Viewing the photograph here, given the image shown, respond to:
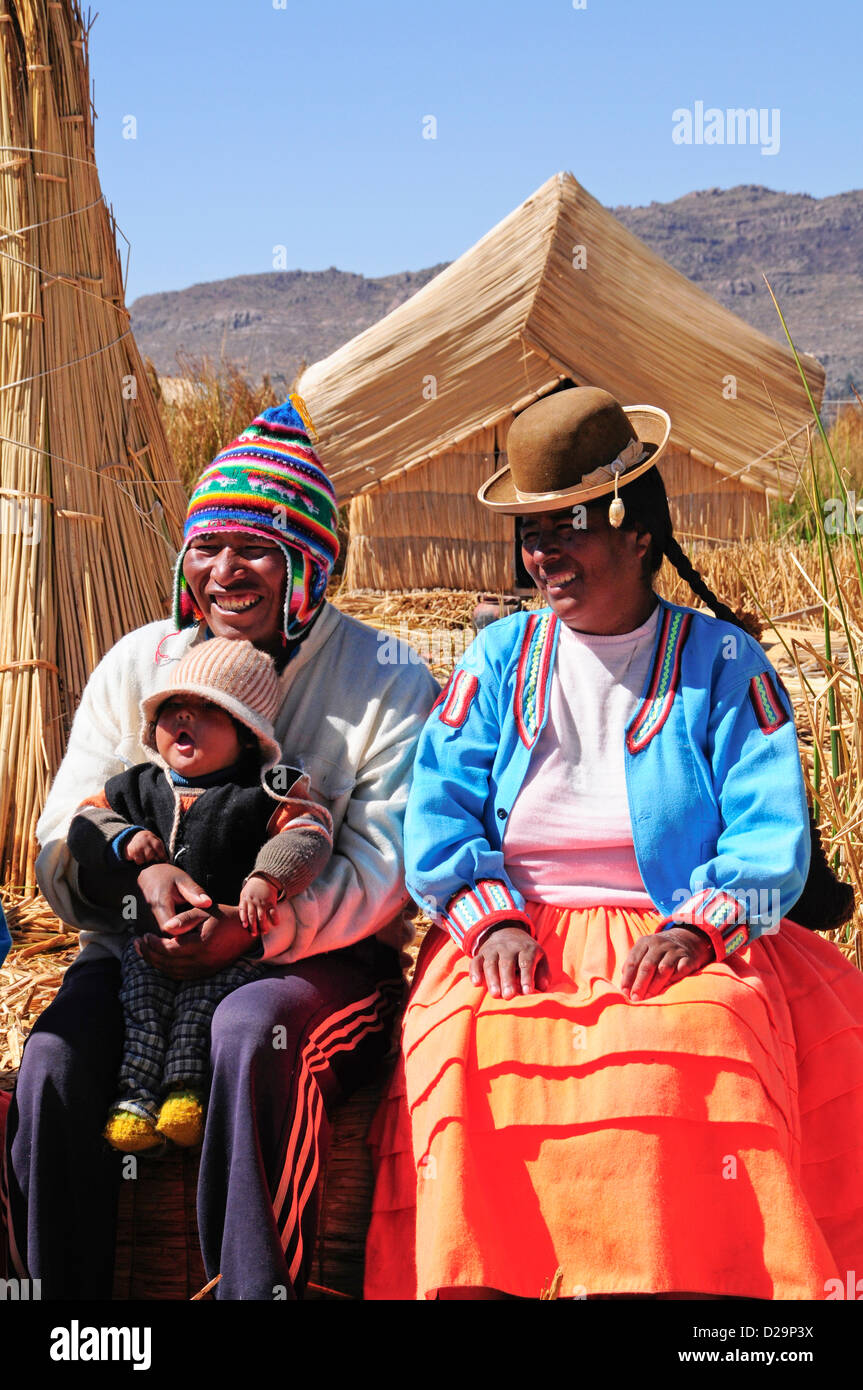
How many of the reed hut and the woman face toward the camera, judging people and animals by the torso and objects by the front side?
2

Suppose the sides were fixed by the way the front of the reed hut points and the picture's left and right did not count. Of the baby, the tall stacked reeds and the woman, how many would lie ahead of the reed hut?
3

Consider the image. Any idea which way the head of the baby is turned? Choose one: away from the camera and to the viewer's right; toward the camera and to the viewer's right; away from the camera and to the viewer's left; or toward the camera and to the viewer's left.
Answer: toward the camera and to the viewer's left

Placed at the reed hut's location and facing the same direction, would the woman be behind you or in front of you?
in front

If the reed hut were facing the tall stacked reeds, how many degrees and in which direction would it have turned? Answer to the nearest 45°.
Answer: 0° — it already faces it

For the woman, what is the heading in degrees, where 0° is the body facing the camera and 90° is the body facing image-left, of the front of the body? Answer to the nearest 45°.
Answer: approximately 0°

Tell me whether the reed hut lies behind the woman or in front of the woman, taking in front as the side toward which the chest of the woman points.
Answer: behind

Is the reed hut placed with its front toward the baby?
yes

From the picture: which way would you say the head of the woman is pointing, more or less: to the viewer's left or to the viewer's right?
to the viewer's left
